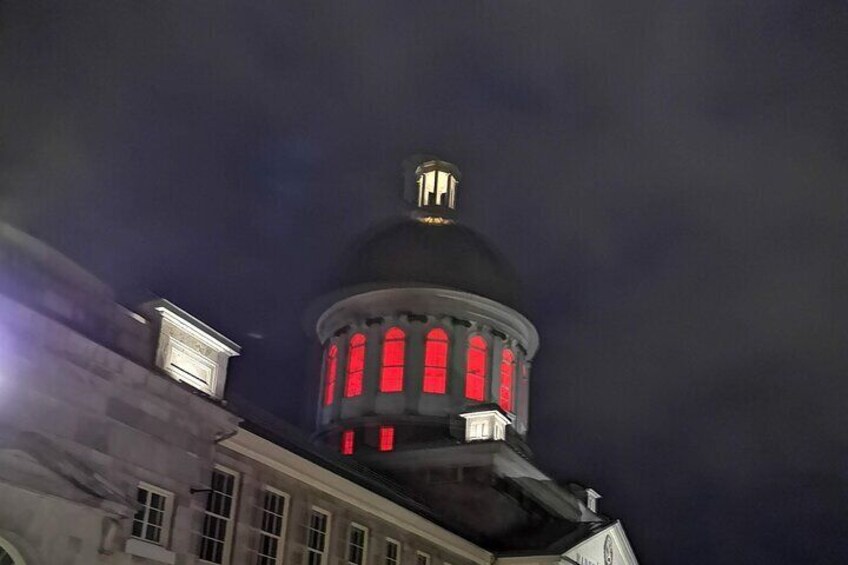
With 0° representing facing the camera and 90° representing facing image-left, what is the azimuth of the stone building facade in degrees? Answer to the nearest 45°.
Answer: approximately 315°
